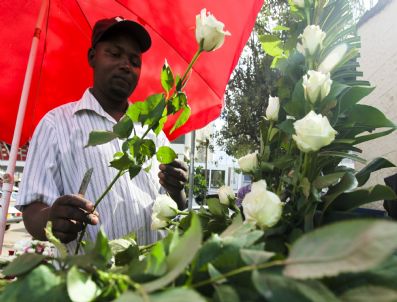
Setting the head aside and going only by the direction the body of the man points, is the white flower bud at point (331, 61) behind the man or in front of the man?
in front

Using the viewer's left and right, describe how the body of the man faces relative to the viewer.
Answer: facing the viewer and to the right of the viewer

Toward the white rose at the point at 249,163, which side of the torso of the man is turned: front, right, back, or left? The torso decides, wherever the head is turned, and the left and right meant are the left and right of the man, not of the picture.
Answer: front

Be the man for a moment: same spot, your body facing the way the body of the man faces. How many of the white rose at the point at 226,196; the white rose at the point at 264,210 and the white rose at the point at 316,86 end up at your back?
0

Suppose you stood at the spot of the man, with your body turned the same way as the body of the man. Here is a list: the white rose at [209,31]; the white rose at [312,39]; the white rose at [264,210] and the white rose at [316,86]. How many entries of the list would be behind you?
0

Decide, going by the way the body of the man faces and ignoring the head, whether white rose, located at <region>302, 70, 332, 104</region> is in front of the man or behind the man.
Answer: in front

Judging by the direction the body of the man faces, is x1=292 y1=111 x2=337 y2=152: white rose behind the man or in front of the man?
in front
